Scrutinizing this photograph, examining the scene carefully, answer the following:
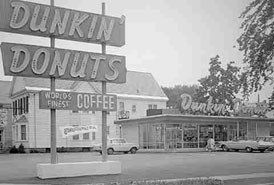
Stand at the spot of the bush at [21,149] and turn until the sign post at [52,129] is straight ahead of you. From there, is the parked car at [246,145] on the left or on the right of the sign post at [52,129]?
left

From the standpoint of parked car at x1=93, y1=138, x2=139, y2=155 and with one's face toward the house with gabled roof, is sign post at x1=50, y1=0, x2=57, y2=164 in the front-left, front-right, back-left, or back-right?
back-left
